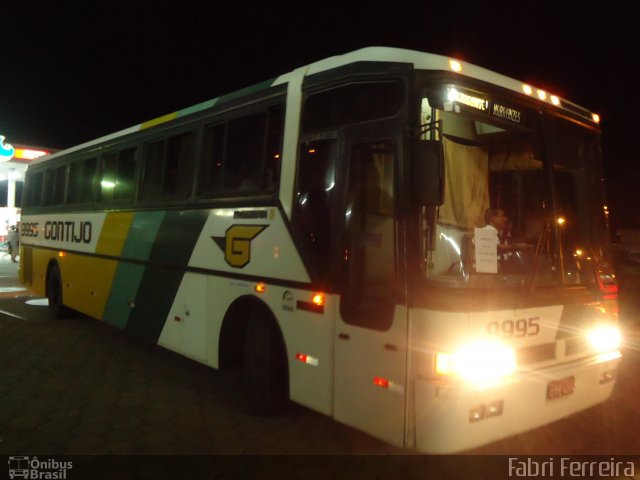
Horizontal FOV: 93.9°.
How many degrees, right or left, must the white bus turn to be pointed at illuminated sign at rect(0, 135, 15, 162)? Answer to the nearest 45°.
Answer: approximately 180°

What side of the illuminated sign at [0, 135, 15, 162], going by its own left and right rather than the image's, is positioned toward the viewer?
front

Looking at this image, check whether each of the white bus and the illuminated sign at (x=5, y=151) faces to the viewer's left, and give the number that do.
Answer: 0

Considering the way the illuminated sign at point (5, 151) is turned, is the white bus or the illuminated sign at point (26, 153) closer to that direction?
the white bus

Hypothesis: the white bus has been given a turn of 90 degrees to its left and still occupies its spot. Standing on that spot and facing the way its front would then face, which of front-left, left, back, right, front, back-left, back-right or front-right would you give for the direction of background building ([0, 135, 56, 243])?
left

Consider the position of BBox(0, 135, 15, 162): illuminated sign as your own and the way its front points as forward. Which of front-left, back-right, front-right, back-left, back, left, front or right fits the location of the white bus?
front

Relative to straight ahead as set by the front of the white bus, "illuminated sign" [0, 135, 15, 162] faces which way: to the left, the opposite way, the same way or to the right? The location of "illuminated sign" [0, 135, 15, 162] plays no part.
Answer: the same way

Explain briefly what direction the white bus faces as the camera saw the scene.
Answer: facing the viewer and to the right of the viewer

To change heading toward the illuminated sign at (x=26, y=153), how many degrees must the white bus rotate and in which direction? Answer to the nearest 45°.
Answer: approximately 180°
